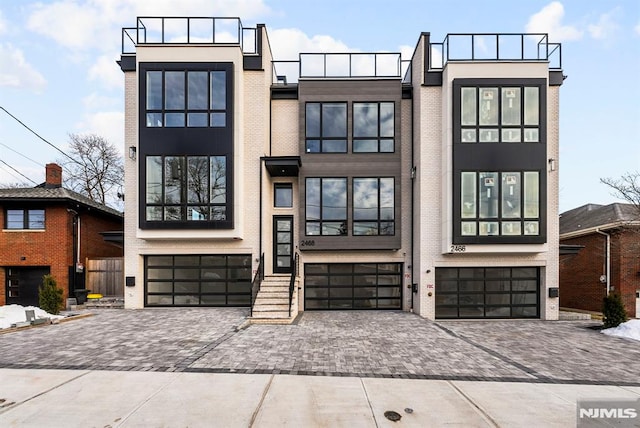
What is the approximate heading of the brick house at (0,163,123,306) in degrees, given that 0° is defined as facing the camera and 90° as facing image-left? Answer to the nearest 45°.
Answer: approximately 0°

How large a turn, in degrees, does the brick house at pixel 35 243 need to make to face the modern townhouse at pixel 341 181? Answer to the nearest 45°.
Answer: approximately 45° to its left

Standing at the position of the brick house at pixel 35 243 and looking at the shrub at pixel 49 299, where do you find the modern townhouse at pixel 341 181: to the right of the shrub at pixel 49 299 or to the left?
left

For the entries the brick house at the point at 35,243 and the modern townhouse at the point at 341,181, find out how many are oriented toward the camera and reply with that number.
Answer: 2

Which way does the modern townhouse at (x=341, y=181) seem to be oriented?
toward the camera

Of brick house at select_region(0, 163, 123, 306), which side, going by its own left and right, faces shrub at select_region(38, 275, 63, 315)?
front

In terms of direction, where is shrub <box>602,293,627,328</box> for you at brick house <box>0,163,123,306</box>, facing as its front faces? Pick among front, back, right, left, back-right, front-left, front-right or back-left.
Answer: front-left
